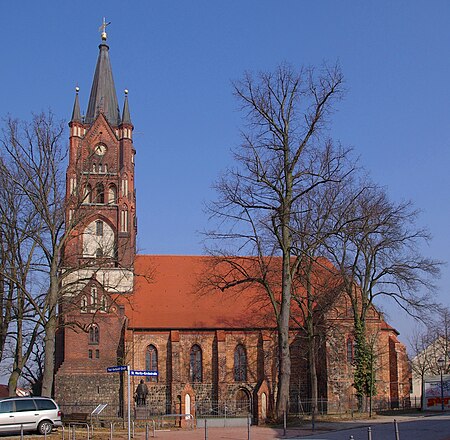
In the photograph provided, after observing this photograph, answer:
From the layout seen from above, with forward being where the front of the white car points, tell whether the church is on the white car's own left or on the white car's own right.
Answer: on the white car's own right

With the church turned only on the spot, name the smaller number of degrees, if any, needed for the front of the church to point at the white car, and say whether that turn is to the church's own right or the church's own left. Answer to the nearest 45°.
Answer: approximately 90° to the church's own left

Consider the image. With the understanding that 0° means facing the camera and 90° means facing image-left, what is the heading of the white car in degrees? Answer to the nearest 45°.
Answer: approximately 90°

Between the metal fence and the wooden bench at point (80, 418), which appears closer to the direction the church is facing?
the wooden bench

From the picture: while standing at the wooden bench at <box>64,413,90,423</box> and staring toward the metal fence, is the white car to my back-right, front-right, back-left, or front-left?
back-right

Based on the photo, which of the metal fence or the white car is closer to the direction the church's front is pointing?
the white car

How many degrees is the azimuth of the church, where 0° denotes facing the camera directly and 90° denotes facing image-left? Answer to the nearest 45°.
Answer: approximately 90°
